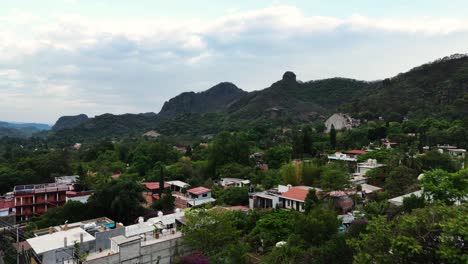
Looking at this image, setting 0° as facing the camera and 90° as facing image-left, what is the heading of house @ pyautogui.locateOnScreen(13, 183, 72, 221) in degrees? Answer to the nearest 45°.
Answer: approximately 315°

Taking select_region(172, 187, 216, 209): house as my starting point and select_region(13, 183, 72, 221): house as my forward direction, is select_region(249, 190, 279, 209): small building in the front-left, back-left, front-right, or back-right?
back-left

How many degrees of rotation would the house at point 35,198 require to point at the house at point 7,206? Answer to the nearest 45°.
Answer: approximately 90° to its right
